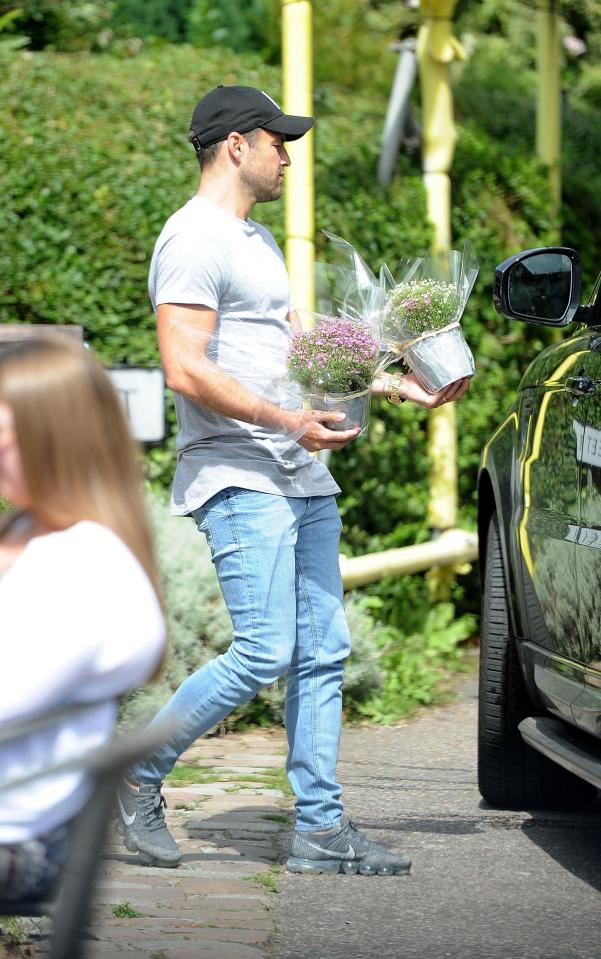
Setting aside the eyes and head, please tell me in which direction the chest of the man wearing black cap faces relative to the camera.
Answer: to the viewer's right

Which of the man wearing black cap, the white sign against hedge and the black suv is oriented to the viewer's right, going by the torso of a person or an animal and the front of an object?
the man wearing black cap

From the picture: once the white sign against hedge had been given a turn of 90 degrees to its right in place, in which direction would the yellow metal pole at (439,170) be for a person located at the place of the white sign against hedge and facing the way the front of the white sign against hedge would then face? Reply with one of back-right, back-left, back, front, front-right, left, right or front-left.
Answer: back-right

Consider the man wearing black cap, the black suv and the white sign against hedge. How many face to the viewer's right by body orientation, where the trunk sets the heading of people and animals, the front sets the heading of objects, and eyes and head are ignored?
1

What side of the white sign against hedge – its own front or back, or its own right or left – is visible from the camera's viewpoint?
front

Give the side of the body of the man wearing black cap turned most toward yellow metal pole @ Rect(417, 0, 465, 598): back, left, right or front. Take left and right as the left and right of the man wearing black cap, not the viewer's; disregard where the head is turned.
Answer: left

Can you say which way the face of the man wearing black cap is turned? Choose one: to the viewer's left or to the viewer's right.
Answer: to the viewer's right

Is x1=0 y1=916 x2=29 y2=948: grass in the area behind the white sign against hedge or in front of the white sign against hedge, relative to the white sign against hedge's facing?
in front

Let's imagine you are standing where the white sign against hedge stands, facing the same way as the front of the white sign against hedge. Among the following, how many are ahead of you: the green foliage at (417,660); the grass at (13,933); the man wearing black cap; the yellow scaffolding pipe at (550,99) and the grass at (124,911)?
3

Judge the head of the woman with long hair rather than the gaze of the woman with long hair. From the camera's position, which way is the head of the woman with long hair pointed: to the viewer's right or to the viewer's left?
to the viewer's left

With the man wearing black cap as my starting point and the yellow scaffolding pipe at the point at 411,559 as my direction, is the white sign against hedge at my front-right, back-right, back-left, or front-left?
front-left

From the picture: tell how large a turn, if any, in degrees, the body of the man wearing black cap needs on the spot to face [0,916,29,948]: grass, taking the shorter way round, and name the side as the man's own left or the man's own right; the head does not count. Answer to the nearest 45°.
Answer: approximately 135° to the man's own right

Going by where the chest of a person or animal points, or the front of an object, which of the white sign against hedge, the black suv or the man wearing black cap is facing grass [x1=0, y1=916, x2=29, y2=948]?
the white sign against hedge

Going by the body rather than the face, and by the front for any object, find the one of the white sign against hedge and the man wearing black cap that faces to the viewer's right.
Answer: the man wearing black cap

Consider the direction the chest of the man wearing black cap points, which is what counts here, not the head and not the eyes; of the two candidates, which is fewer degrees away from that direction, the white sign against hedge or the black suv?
the black suv
